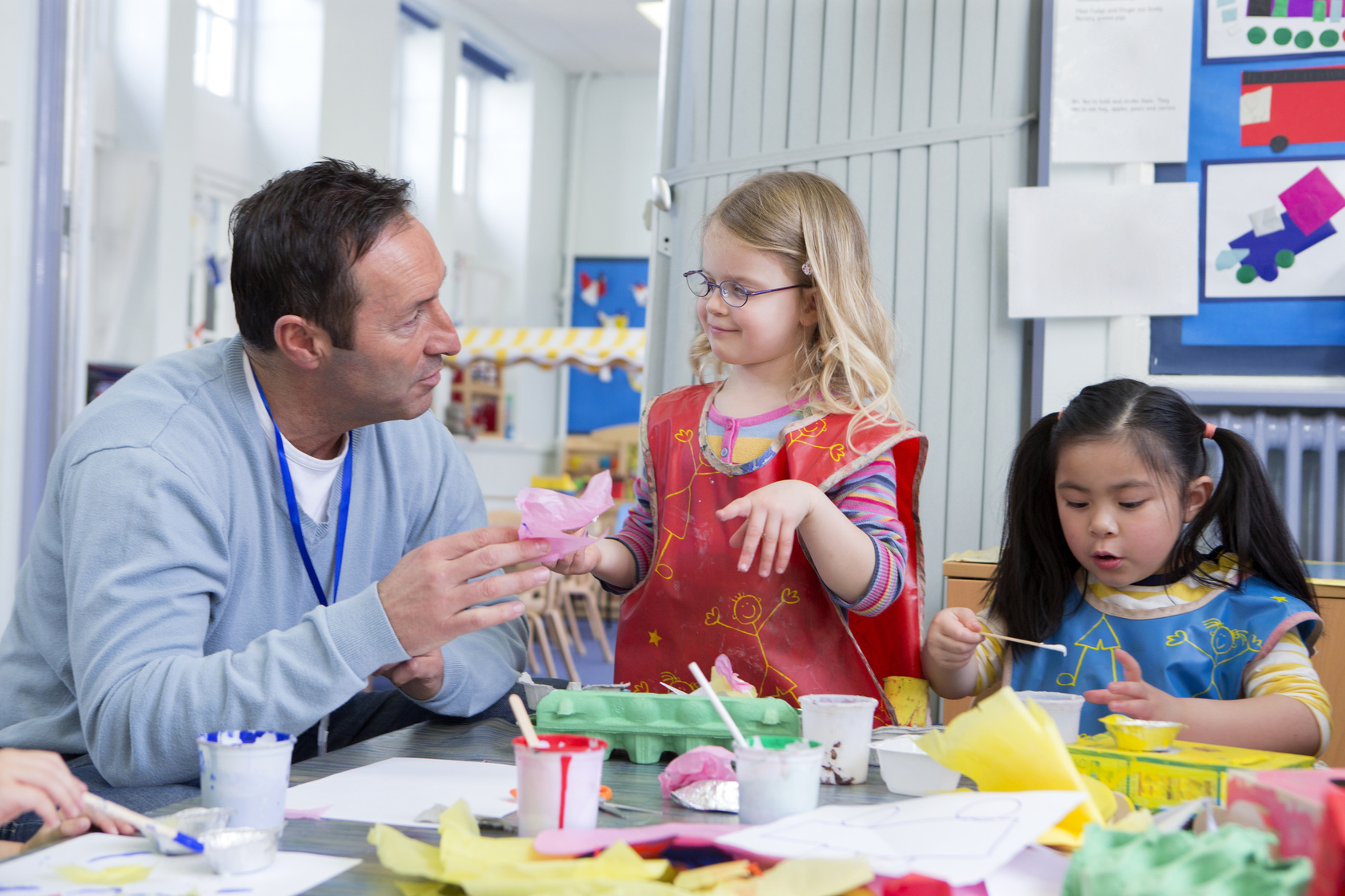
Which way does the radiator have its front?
toward the camera

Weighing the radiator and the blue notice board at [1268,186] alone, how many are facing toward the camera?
2

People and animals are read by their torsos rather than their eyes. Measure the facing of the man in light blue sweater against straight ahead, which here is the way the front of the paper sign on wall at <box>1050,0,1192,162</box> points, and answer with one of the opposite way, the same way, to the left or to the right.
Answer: to the left

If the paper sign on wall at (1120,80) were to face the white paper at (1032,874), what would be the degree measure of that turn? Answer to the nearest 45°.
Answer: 0° — it already faces it

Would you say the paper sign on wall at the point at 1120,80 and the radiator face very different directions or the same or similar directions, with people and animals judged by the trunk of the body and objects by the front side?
same or similar directions

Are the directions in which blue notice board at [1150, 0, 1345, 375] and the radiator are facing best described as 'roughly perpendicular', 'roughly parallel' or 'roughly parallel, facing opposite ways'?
roughly parallel

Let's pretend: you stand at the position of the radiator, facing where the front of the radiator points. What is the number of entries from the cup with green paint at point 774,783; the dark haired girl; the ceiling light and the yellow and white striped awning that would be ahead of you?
2

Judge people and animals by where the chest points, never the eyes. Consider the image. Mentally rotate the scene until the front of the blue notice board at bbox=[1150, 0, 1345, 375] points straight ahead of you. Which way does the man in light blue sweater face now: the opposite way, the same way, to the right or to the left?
to the left

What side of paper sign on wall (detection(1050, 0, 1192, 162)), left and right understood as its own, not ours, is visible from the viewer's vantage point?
front

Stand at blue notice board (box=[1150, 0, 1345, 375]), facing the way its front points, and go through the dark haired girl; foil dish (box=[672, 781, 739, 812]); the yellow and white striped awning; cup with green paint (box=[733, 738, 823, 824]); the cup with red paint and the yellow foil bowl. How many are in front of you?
5

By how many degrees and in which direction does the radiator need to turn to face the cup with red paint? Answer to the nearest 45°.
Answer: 0° — it already faces it

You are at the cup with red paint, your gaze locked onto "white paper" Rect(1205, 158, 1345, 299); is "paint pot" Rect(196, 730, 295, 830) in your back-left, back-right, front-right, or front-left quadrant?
back-left

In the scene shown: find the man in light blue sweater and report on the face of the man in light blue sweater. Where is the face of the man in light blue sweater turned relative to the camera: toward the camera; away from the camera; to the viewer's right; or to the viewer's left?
to the viewer's right

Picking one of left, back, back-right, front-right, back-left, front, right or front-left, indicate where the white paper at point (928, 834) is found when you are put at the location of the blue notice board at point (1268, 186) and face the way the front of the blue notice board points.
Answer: front

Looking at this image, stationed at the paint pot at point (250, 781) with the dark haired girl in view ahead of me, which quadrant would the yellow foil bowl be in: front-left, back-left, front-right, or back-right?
front-right

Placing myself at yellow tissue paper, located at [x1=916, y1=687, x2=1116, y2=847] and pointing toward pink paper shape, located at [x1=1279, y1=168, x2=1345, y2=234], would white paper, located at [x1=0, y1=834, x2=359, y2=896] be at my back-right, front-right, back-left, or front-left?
back-left

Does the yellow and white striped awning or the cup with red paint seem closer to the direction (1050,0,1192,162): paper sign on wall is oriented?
the cup with red paint

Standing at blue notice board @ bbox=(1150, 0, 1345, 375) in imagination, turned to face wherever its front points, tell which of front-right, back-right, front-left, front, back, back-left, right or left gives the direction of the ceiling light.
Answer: back-right

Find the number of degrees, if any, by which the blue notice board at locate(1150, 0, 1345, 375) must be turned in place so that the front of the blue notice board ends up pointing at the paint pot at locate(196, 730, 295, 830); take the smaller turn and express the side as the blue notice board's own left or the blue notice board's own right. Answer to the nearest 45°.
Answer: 0° — it already faces it
